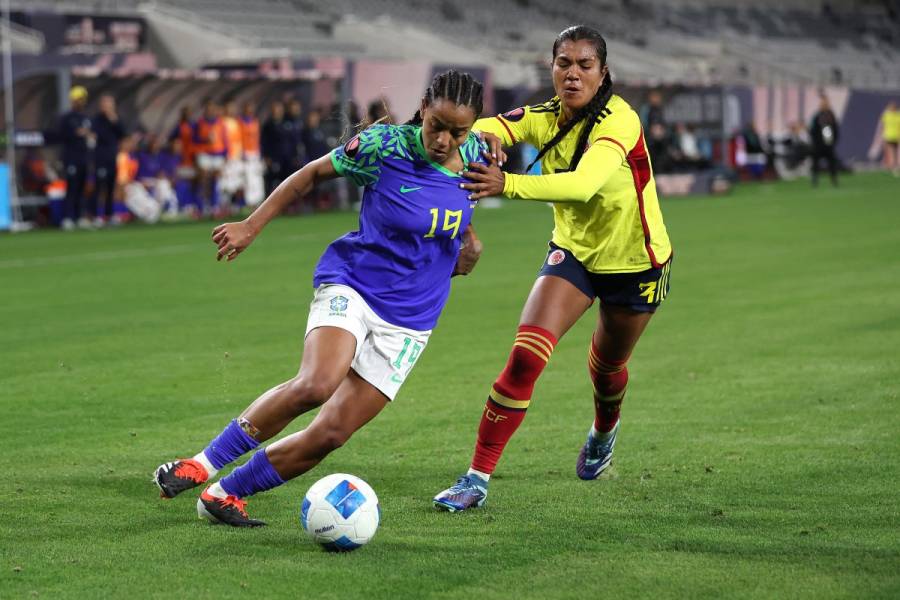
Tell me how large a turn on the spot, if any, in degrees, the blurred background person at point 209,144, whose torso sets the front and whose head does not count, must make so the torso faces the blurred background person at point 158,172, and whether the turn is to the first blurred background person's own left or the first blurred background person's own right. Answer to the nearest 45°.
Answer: approximately 90° to the first blurred background person's own right

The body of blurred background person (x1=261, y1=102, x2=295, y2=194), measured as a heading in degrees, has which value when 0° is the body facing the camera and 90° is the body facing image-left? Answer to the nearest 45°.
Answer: approximately 0°

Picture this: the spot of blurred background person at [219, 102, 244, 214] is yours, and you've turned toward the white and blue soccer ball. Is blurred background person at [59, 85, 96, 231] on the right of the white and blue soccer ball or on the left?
right

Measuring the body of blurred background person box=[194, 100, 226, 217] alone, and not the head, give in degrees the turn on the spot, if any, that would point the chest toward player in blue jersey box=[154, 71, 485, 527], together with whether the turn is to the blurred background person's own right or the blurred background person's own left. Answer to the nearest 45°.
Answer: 0° — they already face them

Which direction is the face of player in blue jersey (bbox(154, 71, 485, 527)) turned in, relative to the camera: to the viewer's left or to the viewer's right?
to the viewer's left

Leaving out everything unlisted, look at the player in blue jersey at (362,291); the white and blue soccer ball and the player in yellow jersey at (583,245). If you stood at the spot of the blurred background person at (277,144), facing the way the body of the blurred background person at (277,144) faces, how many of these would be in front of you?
3
